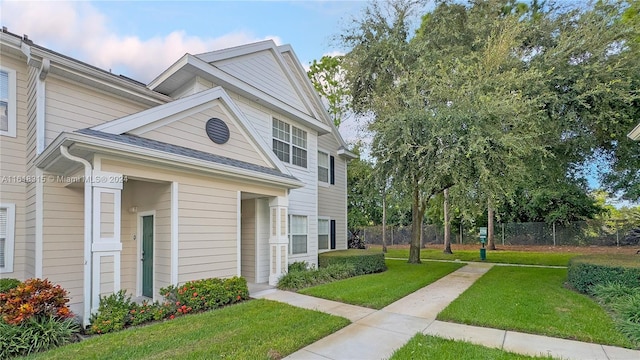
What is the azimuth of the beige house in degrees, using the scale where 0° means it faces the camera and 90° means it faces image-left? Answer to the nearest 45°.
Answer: approximately 315°

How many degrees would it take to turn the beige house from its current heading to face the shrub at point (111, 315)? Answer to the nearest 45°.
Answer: approximately 45° to its right

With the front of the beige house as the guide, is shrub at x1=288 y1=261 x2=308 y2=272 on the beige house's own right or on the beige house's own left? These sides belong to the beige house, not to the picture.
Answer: on the beige house's own left

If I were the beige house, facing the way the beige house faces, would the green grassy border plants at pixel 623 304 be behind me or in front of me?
in front

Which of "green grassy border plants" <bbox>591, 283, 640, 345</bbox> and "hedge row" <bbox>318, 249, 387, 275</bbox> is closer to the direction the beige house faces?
the green grassy border plants

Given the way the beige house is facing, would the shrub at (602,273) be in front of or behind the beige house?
in front
